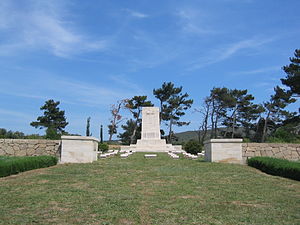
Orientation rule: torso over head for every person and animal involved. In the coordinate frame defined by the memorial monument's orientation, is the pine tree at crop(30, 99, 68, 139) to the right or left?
on its right

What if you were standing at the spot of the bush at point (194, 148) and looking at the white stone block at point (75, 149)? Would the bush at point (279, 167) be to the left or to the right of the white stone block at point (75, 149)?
left

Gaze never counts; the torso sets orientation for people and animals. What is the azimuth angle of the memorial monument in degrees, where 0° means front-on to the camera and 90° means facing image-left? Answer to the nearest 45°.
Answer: approximately 0°

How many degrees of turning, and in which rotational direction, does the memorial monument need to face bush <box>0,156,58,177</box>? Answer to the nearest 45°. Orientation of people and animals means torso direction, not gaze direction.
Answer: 0° — it already faces it

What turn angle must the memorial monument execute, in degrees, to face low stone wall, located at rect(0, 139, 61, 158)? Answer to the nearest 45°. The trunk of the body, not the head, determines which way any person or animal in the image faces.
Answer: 0° — it already faces it
